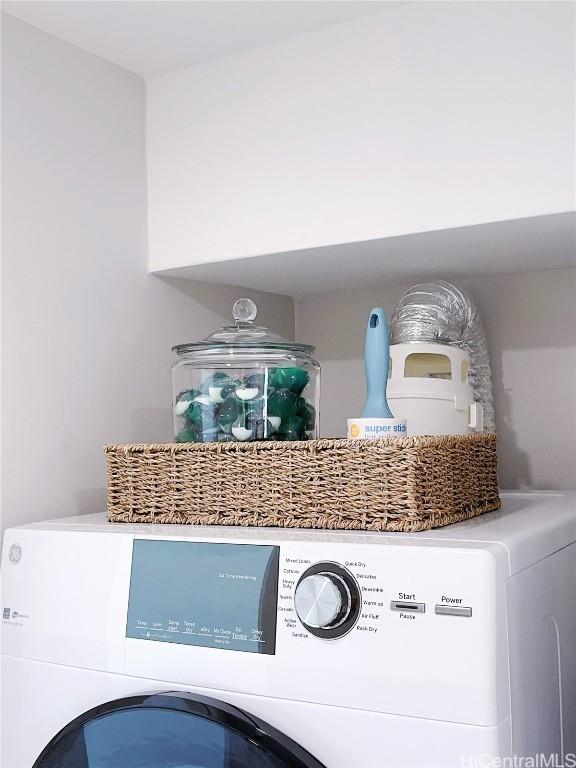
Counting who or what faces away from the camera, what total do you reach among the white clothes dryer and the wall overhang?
0

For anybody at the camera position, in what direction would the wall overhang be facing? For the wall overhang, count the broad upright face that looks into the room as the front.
facing the viewer and to the left of the viewer
